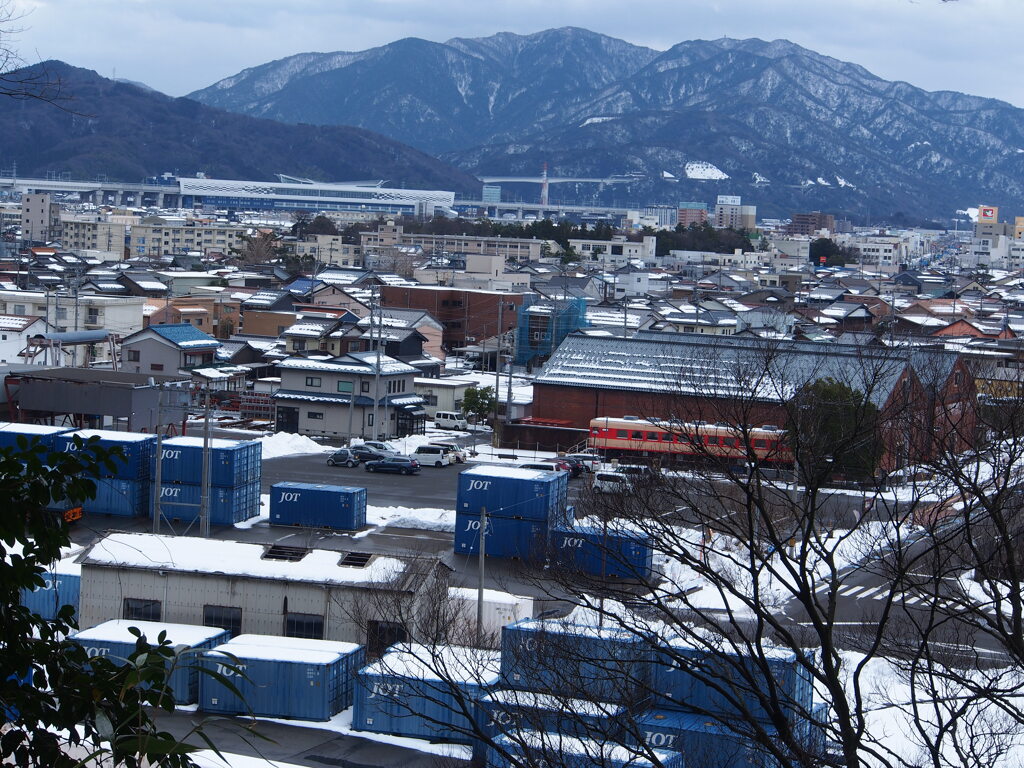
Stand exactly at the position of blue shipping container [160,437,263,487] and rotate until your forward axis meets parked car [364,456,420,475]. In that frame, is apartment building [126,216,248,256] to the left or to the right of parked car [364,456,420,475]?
left

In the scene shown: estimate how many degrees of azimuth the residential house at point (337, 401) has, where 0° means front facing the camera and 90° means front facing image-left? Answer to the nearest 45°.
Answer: approximately 315°

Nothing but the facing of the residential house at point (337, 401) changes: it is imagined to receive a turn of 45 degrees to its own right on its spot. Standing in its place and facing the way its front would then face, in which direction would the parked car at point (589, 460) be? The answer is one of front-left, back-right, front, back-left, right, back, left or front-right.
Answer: front-left

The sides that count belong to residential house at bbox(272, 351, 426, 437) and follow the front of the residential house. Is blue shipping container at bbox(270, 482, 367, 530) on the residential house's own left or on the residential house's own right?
on the residential house's own right

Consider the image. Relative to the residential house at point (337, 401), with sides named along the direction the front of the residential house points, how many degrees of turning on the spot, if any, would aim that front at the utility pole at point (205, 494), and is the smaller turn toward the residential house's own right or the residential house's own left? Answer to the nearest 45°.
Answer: approximately 45° to the residential house's own right

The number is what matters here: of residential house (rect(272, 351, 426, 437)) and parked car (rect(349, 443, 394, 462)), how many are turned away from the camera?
0

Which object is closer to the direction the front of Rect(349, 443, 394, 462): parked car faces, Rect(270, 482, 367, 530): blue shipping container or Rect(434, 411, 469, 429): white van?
the blue shipping container

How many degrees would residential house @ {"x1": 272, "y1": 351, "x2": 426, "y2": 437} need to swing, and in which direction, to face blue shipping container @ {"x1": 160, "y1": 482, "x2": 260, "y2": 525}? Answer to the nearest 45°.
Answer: approximately 45° to its right
